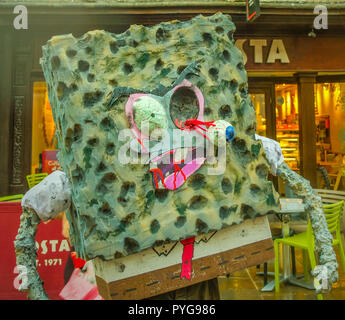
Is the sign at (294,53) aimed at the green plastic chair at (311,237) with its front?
yes

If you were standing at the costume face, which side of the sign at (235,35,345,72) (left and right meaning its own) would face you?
front

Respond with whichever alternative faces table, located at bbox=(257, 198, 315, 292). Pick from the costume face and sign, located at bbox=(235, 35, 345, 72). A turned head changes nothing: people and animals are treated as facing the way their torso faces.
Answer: the sign

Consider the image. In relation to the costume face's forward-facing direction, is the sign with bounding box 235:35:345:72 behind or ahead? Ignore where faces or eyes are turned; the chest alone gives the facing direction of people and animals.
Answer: behind

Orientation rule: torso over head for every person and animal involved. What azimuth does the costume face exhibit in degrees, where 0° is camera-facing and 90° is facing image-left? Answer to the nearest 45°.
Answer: approximately 0°

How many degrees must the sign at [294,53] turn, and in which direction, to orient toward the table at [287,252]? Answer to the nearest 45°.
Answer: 0° — it already faces it

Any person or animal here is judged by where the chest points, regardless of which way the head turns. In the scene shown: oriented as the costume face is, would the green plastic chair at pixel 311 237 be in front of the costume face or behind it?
behind

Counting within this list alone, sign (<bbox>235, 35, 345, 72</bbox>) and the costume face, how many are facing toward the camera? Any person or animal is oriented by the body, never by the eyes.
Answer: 2
